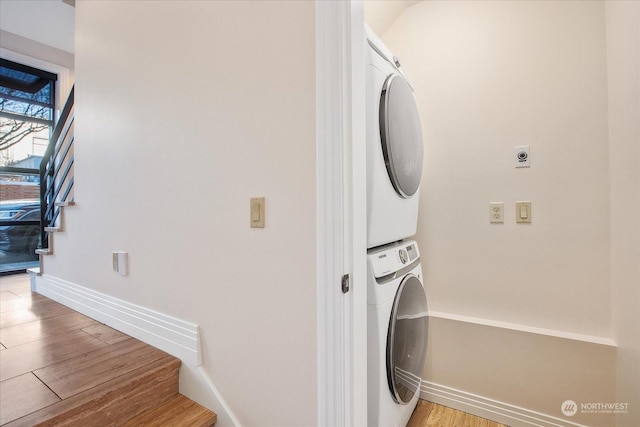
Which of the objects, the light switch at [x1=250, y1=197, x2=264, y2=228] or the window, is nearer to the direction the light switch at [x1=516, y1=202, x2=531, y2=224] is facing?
the light switch

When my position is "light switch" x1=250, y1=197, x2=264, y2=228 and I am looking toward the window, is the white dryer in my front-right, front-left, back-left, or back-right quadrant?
back-right

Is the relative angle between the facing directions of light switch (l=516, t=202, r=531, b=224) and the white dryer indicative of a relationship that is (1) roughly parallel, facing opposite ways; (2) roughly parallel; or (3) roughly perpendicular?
roughly perpendicular

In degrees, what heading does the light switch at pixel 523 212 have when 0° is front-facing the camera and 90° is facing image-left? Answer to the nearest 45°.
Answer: approximately 0°

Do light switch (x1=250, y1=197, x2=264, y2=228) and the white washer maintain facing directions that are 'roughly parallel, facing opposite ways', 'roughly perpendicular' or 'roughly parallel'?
roughly perpendicular

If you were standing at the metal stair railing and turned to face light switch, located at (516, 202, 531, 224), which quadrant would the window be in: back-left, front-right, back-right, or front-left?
back-left
